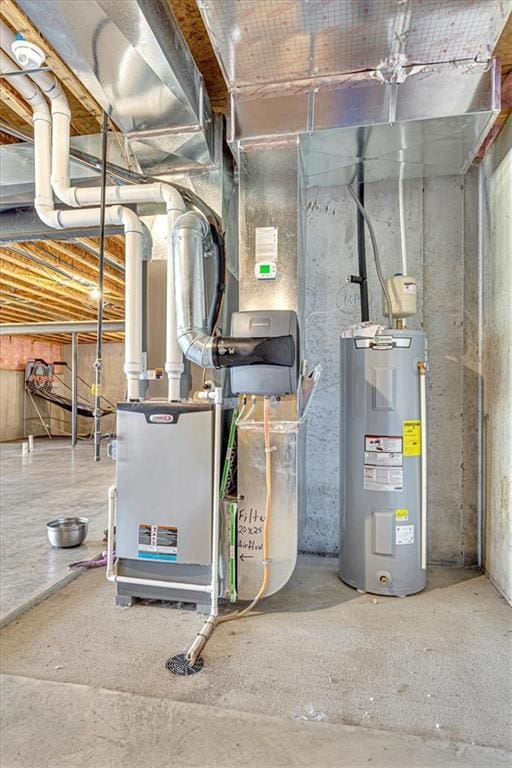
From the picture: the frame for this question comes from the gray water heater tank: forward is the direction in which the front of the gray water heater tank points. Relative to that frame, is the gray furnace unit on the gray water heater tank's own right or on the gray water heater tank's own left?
on the gray water heater tank's own right

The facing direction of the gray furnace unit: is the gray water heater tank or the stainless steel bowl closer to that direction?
the gray water heater tank

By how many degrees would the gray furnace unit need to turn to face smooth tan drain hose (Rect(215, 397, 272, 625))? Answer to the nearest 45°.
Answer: approximately 90° to its left

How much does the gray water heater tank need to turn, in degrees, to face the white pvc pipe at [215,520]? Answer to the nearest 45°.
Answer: approximately 45° to its right

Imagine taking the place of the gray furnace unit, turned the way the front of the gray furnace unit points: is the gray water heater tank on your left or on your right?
on your left

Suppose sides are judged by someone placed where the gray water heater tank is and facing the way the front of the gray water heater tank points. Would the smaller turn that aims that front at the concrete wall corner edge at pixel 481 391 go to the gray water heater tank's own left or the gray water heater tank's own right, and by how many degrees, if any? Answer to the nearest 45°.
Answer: approximately 135° to the gray water heater tank's own left

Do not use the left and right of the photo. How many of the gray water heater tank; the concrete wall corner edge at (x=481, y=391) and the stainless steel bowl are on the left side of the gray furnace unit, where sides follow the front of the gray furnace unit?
2

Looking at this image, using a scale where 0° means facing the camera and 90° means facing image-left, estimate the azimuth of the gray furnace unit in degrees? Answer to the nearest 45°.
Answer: approximately 0°

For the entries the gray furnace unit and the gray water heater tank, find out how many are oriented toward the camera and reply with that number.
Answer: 2

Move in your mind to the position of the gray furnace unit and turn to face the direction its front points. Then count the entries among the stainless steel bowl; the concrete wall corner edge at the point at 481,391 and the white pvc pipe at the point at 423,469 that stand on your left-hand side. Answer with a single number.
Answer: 2

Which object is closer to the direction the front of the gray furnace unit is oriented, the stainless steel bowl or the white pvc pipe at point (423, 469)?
the white pvc pipe

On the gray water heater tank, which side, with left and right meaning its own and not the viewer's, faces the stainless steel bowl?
right
